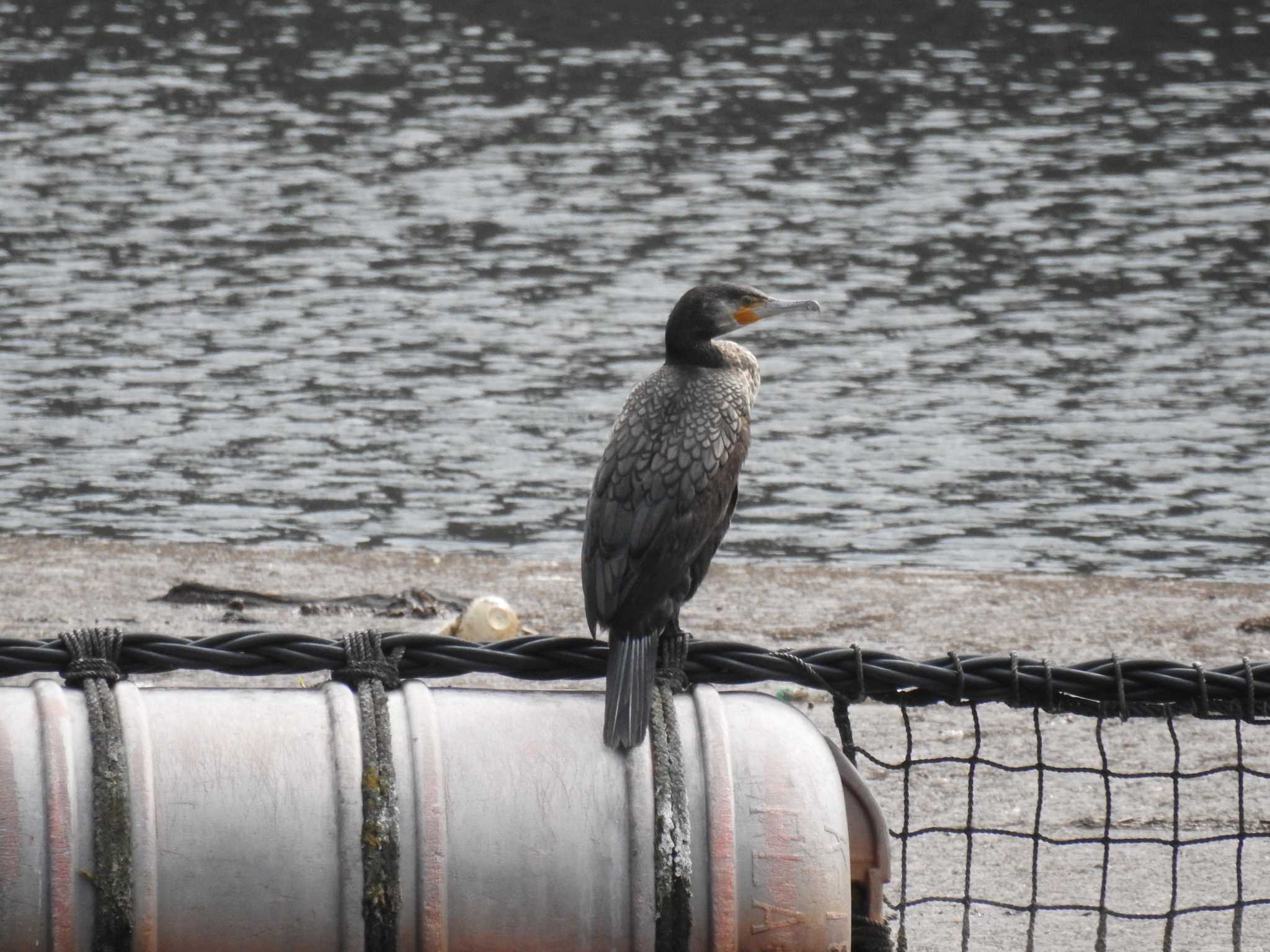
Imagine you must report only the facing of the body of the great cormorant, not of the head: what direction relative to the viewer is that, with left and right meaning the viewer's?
facing away from the viewer and to the right of the viewer

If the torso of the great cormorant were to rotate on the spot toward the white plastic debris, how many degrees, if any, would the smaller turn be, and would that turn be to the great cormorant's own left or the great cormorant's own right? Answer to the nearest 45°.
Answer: approximately 45° to the great cormorant's own left
